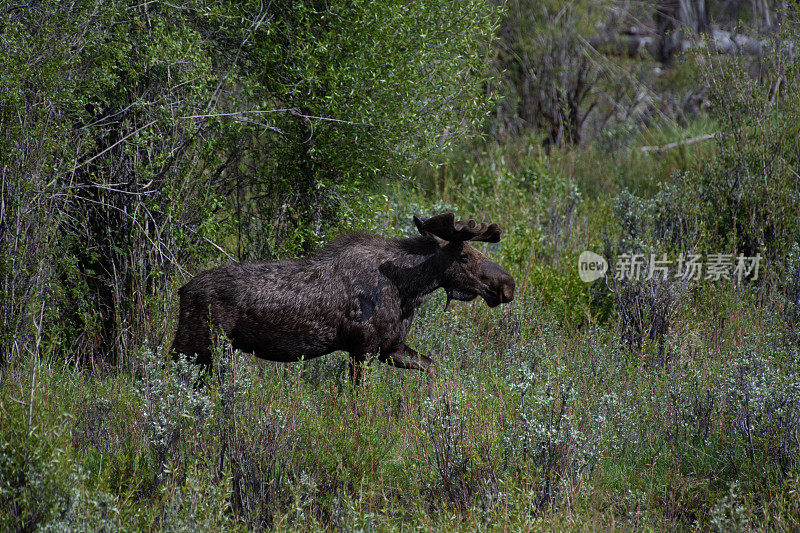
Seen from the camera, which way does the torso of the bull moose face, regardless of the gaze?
to the viewer's right
